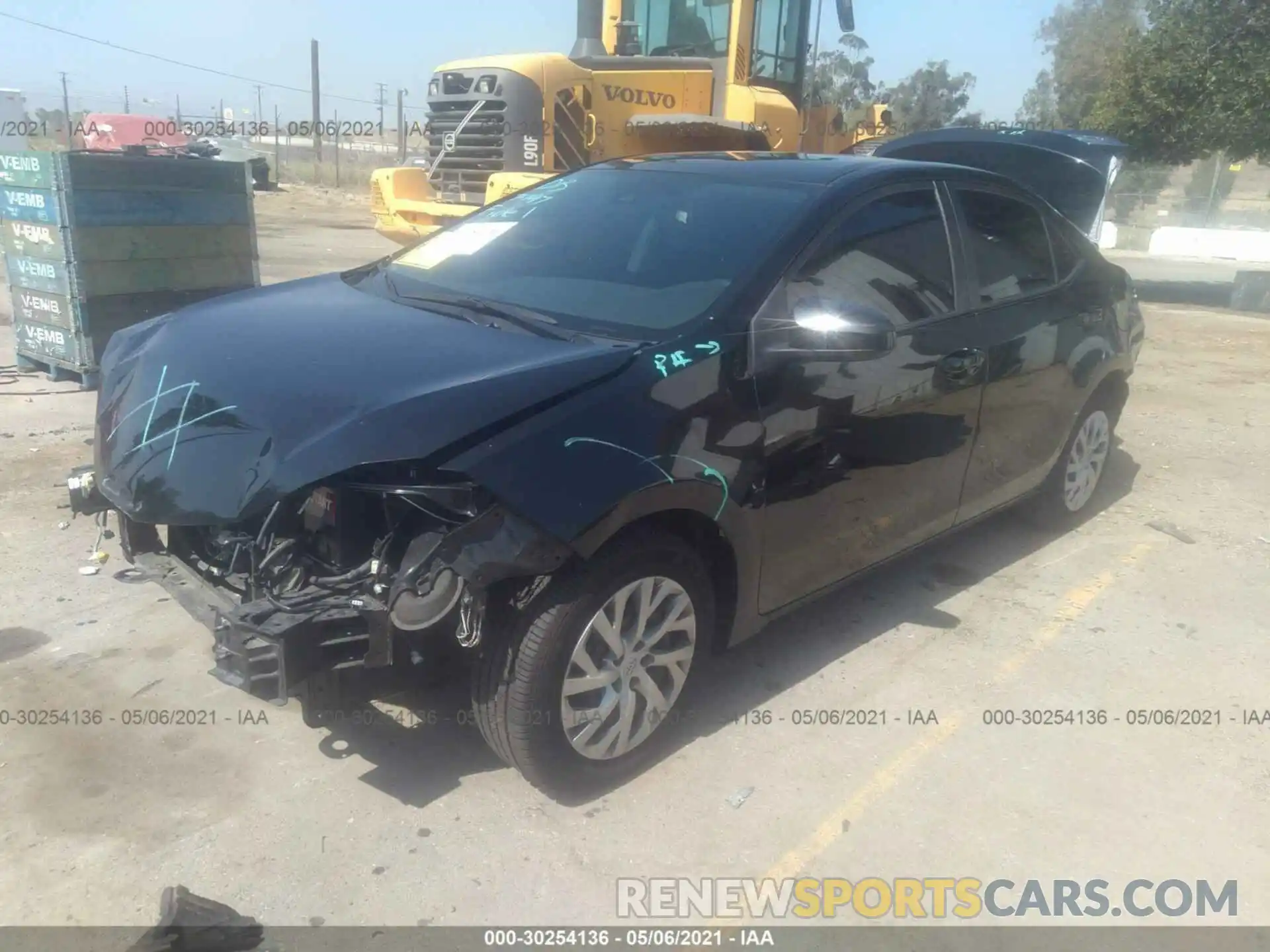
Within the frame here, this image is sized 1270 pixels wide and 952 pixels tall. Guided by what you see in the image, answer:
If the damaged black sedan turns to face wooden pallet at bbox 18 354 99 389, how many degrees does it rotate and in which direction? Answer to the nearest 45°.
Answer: approximately 90° to its right

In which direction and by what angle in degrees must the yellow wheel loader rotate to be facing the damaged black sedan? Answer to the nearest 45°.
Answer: approximately 135° to its right

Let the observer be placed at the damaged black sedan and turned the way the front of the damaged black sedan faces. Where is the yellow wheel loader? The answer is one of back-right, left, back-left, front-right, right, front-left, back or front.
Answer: back-right

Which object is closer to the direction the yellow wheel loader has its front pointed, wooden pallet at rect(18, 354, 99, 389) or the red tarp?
the red tarp

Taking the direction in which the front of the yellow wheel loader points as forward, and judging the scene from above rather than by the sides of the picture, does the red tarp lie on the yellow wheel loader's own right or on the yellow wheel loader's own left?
on the yellow wheel loader's own left

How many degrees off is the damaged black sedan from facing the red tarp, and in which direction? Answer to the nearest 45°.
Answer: approximately 90° to its right

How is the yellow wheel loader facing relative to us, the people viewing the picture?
facing away from the viewer and to the right of the viewer

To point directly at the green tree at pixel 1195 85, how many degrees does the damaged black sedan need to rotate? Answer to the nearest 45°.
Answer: approximately 180°

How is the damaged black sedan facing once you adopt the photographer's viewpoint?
facing the viewer and to the left of the viewer

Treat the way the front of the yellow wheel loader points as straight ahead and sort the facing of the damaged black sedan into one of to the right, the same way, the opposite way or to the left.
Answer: the opposite way

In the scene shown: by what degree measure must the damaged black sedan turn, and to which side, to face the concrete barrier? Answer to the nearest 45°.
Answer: approximately 180°
